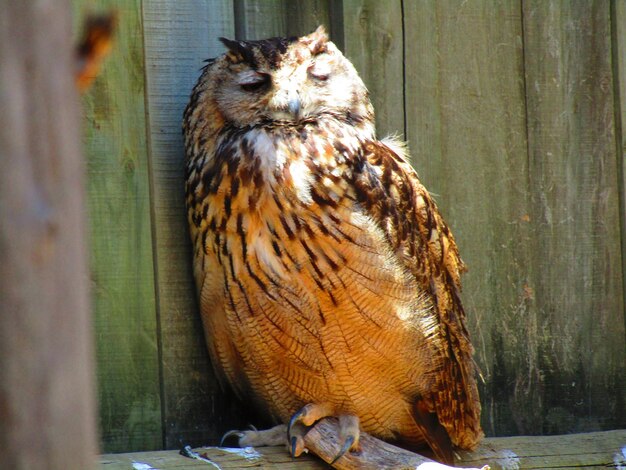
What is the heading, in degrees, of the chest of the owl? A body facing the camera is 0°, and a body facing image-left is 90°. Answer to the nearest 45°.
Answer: approximately 45°
